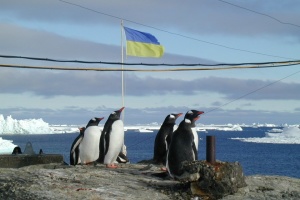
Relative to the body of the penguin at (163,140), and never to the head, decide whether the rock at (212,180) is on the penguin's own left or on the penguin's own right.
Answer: on the penguin's own right

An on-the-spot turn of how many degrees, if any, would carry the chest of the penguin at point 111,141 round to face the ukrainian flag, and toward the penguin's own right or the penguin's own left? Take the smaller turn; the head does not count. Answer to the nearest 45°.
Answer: approximately 135° to the penguin's own left

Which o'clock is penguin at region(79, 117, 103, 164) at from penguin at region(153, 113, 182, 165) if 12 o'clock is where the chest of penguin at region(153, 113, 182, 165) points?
penguin at region(79, 117, 103, 164) is roughly at 8 o'clock from penguin at region(153, 113, 182, 165).

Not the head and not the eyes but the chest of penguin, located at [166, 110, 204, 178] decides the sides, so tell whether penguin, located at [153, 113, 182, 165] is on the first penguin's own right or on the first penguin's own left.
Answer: on the first penguin's own left

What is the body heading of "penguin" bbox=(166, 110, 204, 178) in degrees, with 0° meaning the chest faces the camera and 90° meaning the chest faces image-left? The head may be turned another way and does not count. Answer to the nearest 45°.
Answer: approximately 225°

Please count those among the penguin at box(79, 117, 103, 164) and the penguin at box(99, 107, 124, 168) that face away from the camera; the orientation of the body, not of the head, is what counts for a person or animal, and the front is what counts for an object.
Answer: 0

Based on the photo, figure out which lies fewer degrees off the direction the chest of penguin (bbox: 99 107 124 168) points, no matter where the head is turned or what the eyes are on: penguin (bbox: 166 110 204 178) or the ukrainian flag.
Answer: the penguin

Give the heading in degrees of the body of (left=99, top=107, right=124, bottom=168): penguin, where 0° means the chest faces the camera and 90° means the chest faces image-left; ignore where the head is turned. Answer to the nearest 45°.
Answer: approximately 315°

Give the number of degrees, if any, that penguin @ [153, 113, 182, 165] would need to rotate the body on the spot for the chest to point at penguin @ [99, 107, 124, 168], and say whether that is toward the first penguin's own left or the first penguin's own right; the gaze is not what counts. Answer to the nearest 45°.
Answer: approximately 135° to the first penguin's own left

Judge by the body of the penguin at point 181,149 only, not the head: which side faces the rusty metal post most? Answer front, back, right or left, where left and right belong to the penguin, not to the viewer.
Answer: right
